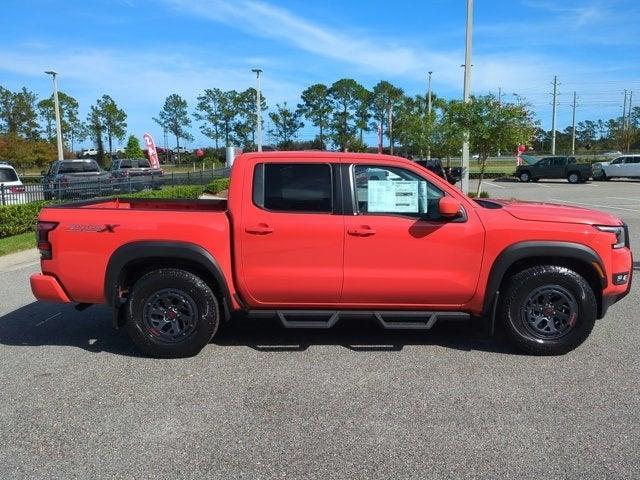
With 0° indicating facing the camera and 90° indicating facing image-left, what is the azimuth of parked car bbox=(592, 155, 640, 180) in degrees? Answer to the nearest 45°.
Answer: approximately 90°

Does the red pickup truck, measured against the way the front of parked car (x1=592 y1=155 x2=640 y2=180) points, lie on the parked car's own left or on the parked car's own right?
on the parked car's own left

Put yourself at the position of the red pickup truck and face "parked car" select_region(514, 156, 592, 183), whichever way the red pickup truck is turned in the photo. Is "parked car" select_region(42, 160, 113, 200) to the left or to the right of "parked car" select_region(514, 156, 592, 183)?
left

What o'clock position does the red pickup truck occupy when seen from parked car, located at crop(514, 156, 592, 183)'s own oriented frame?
The red pickup truck is roughly at 9 o'clock from the parked car.

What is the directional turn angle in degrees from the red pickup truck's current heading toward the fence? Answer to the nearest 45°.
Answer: approximately 135° to its left

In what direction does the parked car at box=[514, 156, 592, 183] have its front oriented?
to the viewer's left

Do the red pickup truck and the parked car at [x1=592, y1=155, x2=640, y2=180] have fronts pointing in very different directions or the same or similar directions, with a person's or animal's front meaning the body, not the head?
very different directions

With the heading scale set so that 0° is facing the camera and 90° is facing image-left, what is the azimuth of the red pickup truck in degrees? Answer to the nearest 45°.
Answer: approximately 270°

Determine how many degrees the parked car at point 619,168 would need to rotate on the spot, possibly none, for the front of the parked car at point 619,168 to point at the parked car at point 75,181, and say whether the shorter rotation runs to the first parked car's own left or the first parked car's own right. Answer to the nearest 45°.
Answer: approximately 45° to the first parked car's own left
